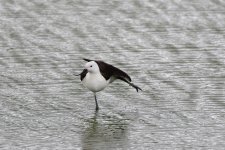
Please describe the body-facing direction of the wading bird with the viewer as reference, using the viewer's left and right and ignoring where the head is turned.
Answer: facing the viewer and to the left of the viewer
